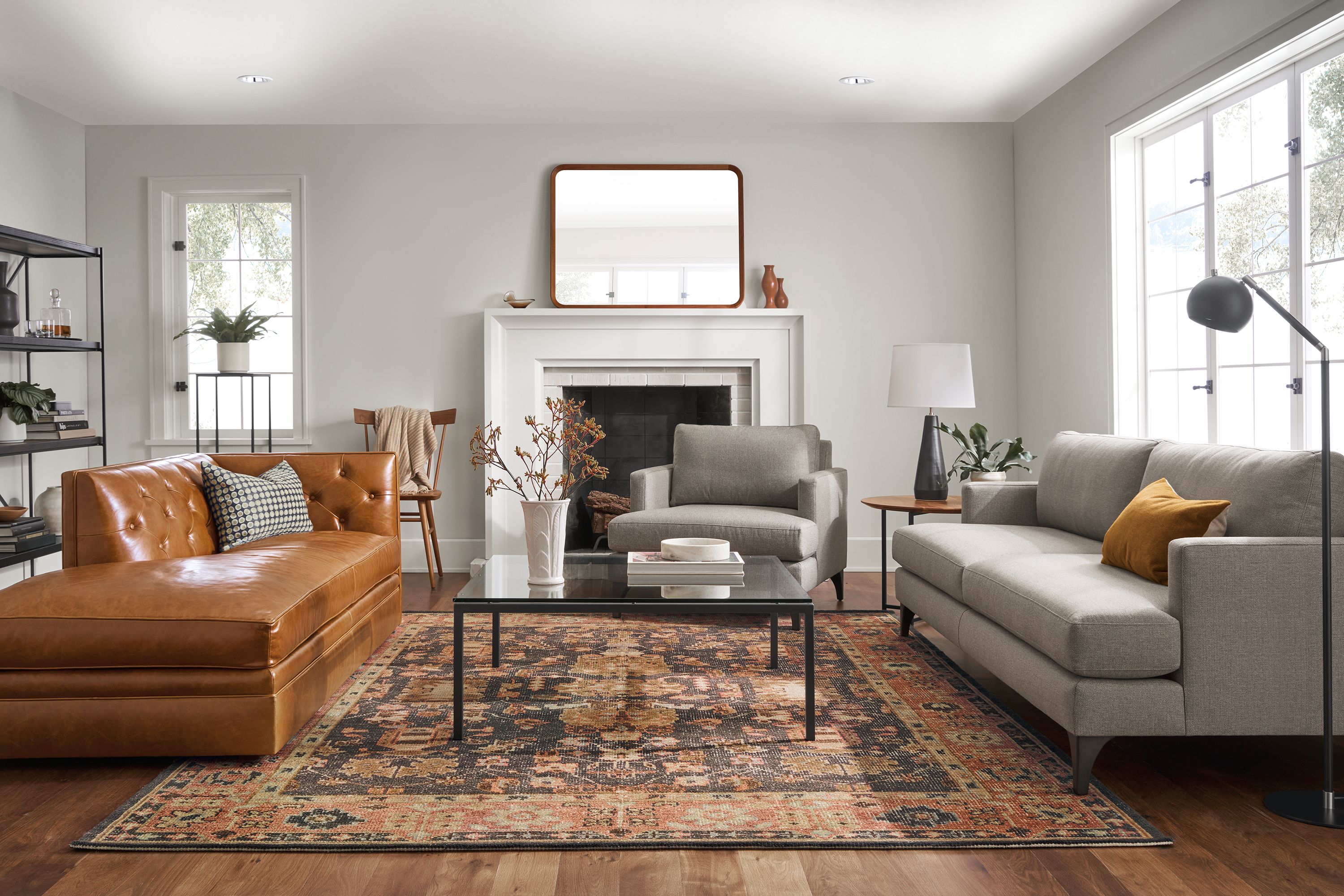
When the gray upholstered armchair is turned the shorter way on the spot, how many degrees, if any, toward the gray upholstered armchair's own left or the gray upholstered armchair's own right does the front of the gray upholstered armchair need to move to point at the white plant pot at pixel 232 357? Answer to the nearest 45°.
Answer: approximately 45° to the gray upholstered armchair's own right

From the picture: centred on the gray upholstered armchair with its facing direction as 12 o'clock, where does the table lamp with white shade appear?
The table lamp with white shade is roughly at 8 o'clock from the gray upholstered armchair.

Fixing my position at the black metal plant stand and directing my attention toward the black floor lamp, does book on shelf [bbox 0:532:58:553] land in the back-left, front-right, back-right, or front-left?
front-right

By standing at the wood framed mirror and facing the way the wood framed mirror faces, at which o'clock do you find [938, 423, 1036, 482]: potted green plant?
The potted green plant is roughly at 10 o'clock from the wood framed mirror.

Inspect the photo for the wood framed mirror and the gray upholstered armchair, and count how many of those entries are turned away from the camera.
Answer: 0

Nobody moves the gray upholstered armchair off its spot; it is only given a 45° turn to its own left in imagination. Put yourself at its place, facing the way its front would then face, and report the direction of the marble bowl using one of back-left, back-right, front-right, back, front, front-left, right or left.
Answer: front

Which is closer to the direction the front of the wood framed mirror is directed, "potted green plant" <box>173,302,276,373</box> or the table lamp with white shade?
the table lamp with white shade

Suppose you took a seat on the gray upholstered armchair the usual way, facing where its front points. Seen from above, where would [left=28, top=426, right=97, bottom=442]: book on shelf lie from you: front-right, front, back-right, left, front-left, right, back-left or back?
front-right

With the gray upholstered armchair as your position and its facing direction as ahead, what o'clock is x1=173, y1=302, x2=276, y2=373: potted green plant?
The potted green plant is roughly at 2 o'clock from the gray upholstered armchair.

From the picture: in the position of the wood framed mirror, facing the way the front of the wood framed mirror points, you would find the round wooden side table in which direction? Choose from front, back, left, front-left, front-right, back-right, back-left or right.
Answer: front-left

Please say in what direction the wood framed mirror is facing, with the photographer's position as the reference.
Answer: facing the viewer

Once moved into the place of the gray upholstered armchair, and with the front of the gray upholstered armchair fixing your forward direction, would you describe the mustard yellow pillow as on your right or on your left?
on your left

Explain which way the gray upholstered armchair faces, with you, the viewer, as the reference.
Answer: facing the viewer and to the left of the viewer

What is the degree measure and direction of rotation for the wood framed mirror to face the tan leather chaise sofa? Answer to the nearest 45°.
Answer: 0° — it already faces it

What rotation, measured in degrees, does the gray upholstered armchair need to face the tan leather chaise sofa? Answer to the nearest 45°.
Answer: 0° — it already faces it
